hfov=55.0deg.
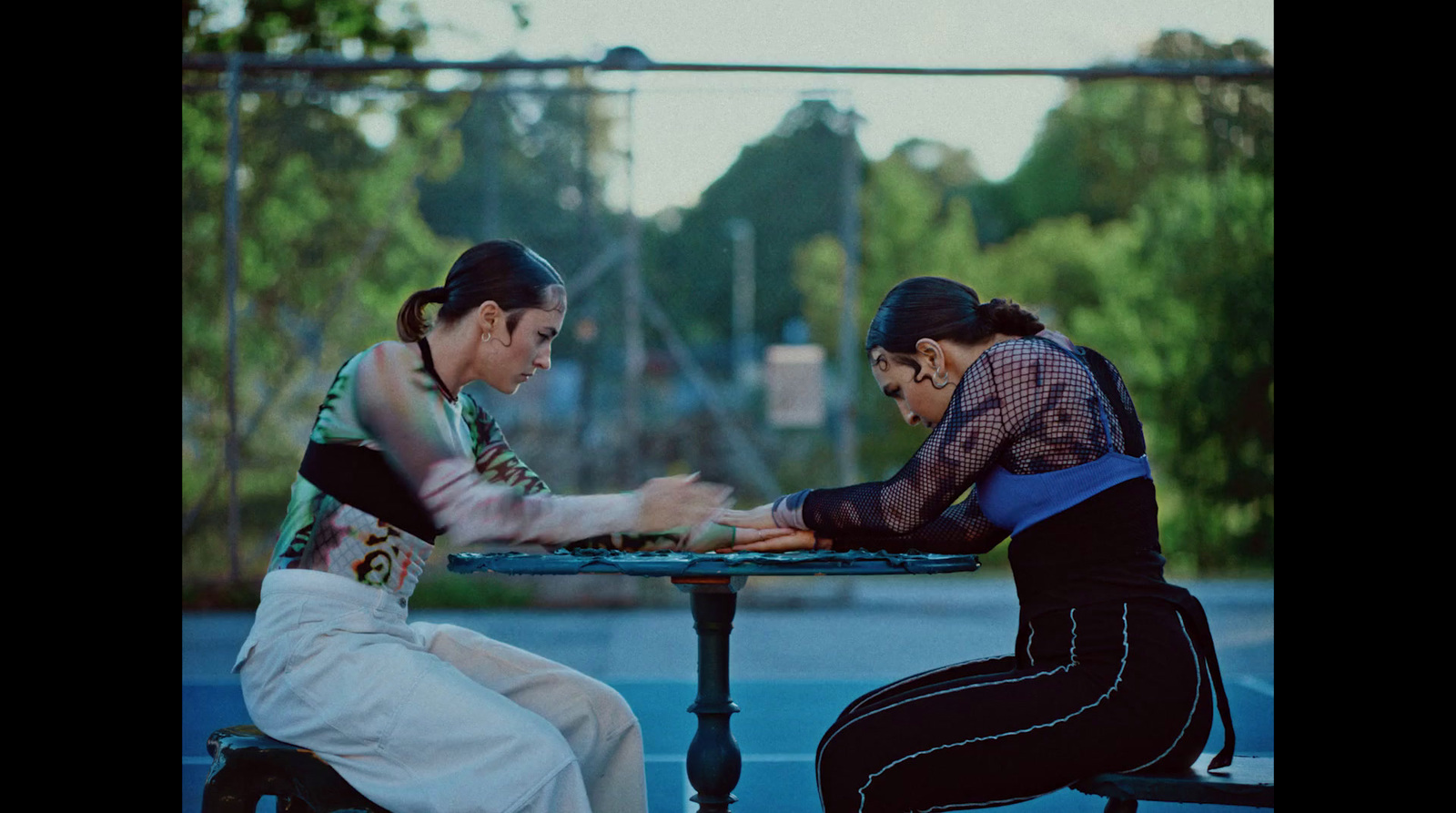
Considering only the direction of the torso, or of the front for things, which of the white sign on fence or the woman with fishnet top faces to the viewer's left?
the woman with fishnet top

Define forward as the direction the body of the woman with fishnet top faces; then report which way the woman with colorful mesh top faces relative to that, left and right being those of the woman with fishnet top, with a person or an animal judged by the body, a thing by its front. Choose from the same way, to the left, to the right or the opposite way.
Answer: the opposite way

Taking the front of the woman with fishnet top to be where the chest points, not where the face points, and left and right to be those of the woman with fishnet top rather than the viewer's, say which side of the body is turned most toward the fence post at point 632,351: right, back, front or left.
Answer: right

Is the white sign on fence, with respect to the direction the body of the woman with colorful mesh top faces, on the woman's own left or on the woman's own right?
on the woman's own left

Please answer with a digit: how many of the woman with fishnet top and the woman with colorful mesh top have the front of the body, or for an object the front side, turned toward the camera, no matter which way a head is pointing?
0

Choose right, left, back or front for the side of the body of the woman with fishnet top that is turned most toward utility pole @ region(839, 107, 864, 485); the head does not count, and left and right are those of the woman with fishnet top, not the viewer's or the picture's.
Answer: right

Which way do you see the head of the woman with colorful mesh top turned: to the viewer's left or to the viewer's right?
to the viewer's right

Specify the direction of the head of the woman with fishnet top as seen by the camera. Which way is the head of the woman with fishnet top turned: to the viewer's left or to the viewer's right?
to the viewer's left

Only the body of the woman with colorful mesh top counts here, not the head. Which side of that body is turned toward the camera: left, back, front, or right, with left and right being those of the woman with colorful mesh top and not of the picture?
right

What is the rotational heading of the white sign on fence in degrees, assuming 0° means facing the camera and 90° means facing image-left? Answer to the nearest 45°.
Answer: approximately 0°

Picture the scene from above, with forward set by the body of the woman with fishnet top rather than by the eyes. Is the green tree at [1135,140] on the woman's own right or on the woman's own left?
on the woman's own right

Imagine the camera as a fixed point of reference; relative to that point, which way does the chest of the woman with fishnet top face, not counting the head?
to the viewer's left

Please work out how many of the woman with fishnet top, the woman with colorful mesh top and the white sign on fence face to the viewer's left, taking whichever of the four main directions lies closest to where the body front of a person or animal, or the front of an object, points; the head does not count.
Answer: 1

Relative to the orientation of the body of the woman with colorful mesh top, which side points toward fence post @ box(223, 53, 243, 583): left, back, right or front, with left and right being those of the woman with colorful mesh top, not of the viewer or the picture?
left
